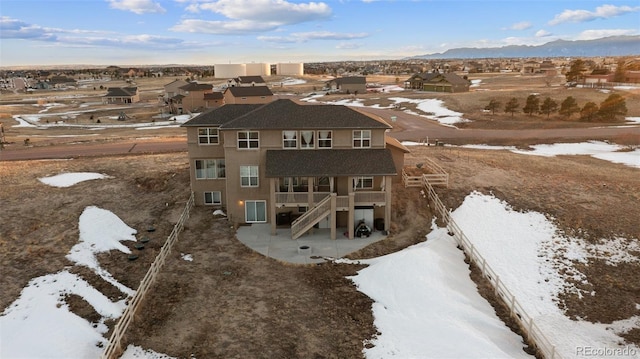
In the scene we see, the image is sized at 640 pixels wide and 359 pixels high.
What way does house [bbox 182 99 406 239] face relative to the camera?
away from the camera
